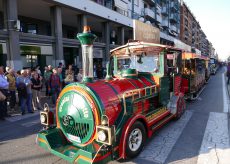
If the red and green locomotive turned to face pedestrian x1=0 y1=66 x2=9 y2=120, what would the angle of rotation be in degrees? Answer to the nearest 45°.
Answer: approximately 90° to its right

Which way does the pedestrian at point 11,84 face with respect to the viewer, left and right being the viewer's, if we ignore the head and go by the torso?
facing the viewer and to the right of the viewer

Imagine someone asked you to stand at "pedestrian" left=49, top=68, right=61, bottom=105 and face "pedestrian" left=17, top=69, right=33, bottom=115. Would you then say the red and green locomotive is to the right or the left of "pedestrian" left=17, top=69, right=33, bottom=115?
left

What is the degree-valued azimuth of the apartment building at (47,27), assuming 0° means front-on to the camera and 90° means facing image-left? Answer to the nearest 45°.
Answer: approximately 315°

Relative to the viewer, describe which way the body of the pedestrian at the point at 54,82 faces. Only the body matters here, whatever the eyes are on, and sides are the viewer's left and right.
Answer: facing the viewer

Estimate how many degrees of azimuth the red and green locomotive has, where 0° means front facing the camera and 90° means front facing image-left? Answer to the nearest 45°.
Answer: approximately 45°

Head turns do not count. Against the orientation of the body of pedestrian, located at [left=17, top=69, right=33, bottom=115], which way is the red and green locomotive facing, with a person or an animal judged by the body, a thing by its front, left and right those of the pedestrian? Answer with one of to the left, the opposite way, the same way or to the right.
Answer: to the right

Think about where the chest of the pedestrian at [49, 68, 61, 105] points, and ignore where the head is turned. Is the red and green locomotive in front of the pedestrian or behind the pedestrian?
in front

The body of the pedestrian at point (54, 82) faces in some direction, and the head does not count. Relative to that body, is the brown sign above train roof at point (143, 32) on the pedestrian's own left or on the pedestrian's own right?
on the pedestrian's own left

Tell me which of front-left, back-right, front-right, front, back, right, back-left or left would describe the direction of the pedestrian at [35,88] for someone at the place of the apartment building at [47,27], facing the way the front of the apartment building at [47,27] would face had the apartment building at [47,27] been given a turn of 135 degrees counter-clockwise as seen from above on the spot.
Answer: back

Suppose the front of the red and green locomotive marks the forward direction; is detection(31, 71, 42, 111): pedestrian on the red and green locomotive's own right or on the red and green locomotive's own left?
on the red and green locomotive's own right

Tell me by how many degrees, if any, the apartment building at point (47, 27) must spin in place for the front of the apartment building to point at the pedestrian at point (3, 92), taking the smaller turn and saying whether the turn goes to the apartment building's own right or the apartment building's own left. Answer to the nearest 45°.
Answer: approximately 45° to the apartment building's own right

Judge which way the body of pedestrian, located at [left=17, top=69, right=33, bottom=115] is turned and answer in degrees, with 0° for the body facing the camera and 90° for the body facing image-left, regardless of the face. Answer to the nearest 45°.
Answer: approximately 315°

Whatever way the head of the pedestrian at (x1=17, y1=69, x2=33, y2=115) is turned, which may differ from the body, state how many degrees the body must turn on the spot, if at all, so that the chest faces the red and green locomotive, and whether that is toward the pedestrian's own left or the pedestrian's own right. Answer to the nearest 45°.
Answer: approximately 45° to the pedestrian's own right
